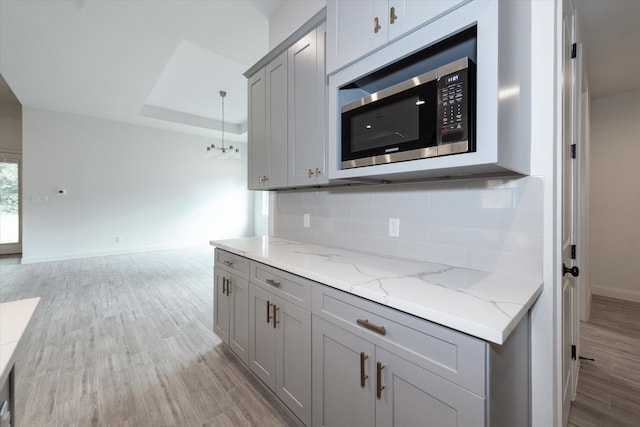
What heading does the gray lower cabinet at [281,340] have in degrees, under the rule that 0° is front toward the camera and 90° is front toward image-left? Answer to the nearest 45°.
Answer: approximately 45°

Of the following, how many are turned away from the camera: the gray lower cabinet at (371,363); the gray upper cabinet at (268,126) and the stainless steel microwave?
0

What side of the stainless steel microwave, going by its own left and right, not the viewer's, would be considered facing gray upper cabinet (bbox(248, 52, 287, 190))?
right

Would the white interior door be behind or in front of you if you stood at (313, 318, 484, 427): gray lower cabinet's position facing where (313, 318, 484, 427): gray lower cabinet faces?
behind

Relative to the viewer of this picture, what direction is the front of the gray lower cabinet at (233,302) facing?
facing the viewer and to the left of the viewer

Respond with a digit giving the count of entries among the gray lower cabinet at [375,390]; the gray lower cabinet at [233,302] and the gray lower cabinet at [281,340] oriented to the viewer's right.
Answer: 0

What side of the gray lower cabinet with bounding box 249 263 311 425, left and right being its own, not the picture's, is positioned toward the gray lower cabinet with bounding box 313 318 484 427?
left

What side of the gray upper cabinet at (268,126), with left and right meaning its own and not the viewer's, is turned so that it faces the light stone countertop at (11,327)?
front

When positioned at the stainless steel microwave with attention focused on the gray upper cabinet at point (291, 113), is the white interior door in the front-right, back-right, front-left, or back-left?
back-right
